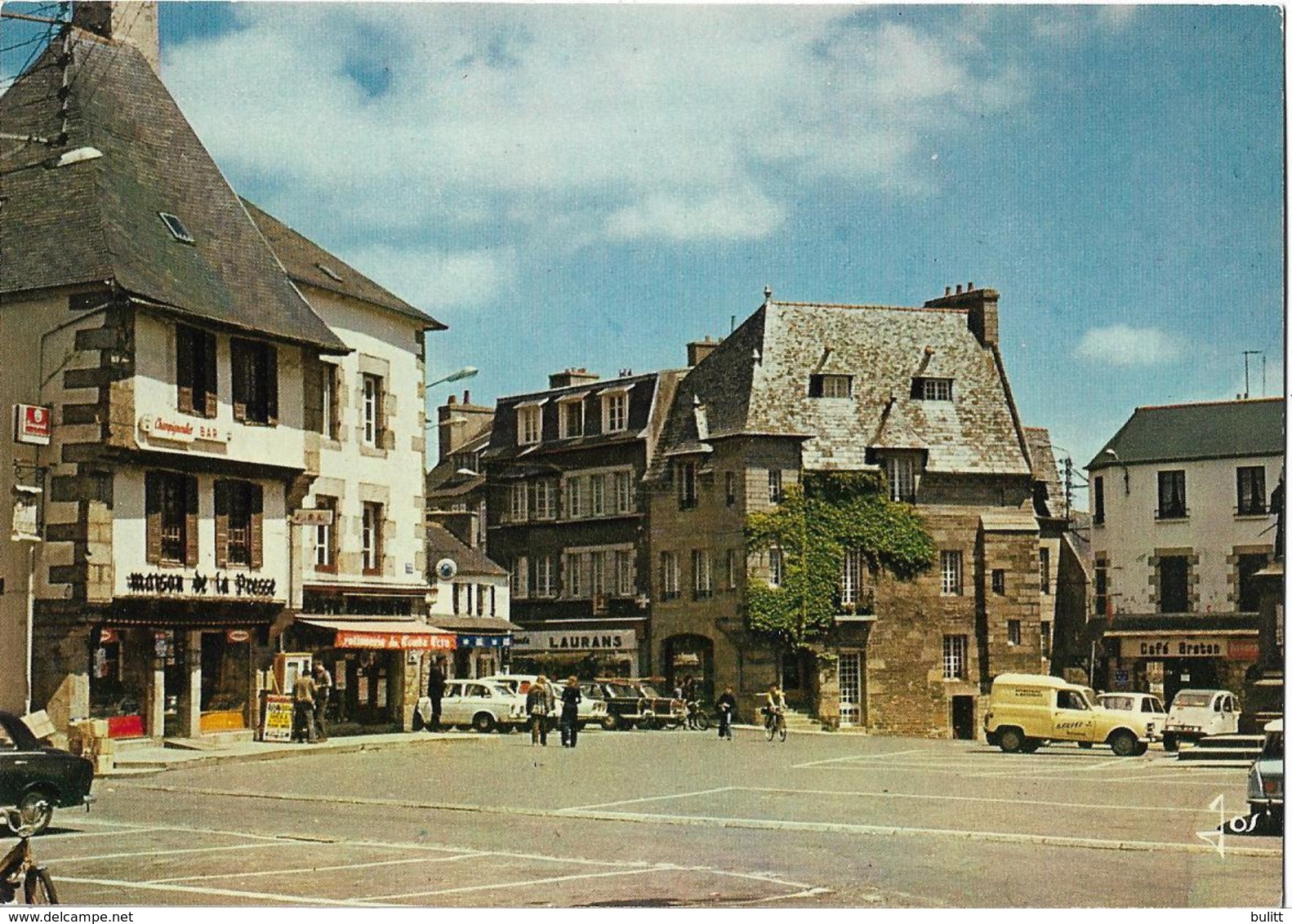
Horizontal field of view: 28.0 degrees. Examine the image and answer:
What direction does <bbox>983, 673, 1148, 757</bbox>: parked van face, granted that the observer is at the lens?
facing to the right of the viewer

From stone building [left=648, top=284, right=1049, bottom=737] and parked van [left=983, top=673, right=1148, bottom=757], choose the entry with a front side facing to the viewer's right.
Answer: the parked van

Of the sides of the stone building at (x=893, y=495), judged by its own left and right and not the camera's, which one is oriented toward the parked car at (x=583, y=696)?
right

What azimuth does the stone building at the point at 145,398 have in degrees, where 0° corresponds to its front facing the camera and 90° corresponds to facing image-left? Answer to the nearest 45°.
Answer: approximately 315°

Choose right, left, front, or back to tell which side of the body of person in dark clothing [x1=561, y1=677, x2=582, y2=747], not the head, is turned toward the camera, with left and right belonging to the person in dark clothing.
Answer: back

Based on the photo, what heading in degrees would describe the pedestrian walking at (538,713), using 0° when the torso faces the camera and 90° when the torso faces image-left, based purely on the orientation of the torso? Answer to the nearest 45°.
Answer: approximately 180°

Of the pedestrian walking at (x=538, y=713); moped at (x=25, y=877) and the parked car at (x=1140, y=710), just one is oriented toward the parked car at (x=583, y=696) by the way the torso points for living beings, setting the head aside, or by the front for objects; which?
the pedestrian walking

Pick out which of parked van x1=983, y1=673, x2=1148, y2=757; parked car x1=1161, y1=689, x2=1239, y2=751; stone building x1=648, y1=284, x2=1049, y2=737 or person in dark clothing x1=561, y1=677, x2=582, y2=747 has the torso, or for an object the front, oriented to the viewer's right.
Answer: parked van x1=983, y1=673, x2=1148, y2=757

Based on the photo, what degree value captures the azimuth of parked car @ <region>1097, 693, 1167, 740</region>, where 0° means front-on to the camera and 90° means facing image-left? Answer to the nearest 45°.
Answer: approximately 315°

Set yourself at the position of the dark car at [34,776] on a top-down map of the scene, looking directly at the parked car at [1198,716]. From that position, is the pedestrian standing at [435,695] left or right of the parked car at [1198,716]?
left

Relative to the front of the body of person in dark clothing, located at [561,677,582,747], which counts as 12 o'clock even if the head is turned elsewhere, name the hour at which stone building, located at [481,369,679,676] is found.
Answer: The stone building is roughly at 12 o'clock from the person in dark clothing.
